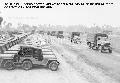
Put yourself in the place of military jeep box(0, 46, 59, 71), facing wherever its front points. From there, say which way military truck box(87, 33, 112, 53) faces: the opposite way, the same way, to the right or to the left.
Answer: to the right

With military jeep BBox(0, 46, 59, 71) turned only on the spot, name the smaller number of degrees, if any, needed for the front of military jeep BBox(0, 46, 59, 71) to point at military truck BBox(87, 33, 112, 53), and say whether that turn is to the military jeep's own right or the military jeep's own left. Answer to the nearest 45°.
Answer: approximately 45° to the military jeep's own left

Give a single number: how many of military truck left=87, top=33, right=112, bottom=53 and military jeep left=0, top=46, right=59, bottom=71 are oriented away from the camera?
0

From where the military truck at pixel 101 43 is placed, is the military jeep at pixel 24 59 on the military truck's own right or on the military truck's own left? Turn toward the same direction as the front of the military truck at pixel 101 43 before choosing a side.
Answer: on the military truck's own right

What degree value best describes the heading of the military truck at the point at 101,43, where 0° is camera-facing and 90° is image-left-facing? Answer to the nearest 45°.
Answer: approximately 315°

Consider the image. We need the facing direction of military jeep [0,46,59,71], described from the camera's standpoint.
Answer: facing to the right of the viewer
